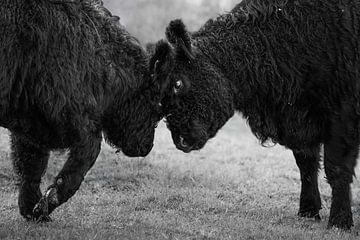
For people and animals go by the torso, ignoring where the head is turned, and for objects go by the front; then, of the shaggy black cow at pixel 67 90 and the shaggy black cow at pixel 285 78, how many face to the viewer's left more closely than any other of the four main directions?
1

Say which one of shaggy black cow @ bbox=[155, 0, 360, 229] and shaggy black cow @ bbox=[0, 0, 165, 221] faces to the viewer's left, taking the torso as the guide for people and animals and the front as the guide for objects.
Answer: shaggy black cow @ bbox=[155, 0, 360, 229]

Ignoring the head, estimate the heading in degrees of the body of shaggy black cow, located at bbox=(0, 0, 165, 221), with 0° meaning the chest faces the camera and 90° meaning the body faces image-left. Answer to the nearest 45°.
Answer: approximately 270°

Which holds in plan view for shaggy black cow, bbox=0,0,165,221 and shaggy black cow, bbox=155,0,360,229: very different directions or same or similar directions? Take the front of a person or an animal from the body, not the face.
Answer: very different directions

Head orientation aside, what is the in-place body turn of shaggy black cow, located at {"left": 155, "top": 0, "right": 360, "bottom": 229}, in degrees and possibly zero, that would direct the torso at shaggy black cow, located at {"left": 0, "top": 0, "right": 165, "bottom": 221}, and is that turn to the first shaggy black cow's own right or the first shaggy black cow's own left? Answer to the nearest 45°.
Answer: approximately 45° to the first shaggy black cow's own left

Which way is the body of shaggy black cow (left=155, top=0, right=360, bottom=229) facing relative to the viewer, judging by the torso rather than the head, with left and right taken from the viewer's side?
facing to the left of the viewer
